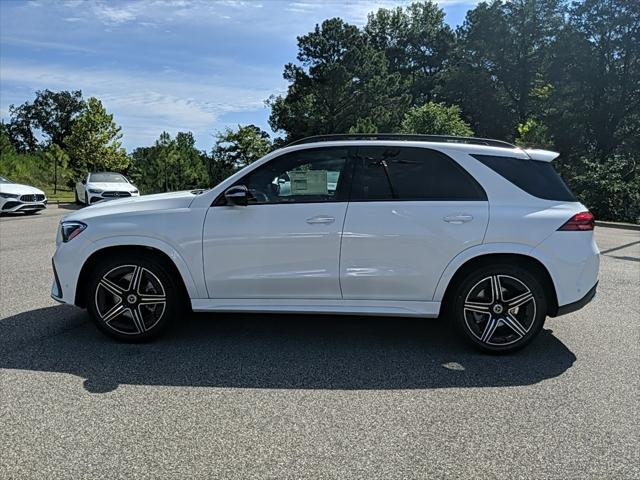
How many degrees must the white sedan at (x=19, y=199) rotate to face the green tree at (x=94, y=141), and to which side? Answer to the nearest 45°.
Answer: approximately 135° to its left

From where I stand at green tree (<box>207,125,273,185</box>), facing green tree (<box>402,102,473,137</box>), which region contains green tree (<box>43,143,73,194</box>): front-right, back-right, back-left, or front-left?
back-right

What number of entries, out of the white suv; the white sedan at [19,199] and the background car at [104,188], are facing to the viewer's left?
1

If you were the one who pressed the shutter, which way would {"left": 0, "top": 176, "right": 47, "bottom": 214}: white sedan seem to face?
facing the viewer and to the right of the viewer

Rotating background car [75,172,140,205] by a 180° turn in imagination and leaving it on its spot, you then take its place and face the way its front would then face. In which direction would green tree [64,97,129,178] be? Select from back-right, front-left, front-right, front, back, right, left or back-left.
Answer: front-right

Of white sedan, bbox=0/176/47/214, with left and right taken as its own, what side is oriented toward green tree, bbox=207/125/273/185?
left

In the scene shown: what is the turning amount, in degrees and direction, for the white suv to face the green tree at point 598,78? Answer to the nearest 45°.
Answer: approximately 135° to its right

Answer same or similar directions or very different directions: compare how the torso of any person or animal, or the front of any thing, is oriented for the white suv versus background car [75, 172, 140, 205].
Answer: very different directions

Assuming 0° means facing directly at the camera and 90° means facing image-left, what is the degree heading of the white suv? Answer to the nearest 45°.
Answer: approximately 90°

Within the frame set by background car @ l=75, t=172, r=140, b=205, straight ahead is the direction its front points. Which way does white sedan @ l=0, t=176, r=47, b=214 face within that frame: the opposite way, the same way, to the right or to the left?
the same way

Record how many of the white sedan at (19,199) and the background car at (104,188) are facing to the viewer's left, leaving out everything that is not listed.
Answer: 0

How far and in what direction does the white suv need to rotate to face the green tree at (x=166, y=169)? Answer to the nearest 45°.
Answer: approximately 90° to its right
